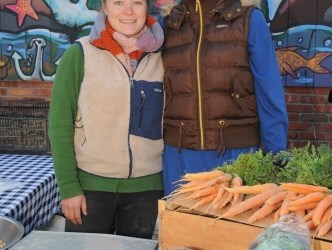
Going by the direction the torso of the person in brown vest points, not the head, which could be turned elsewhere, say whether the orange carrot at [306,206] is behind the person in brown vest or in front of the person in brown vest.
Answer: in front

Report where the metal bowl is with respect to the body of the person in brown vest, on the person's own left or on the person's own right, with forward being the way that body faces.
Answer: on the person's own right

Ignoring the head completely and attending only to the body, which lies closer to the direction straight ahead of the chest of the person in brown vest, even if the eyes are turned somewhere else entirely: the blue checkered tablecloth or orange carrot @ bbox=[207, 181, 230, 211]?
the orange carrot

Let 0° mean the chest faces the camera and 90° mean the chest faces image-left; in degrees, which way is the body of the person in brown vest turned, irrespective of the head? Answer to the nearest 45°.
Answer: approximately 0°

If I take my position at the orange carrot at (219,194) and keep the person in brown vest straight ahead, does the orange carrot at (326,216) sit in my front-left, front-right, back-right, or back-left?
back-right

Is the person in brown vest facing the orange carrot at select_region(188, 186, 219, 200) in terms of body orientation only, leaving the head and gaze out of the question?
yes

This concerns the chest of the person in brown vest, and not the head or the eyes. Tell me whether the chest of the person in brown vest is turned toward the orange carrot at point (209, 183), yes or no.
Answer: yes

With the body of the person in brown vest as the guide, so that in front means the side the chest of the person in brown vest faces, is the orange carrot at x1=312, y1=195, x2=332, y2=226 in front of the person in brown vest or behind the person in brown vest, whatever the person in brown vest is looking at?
in front

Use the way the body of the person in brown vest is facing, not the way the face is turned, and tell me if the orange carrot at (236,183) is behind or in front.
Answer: in front

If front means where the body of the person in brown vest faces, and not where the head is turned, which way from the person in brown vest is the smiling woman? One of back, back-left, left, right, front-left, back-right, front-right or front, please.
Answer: right

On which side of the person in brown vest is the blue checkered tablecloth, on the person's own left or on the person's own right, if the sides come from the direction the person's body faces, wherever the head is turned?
on the person's own right
